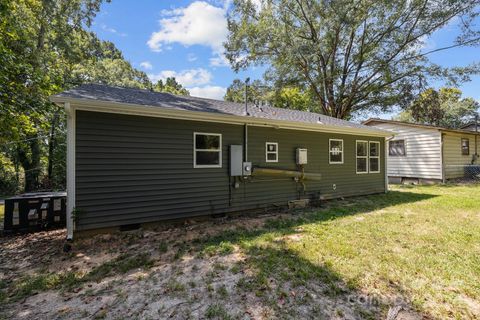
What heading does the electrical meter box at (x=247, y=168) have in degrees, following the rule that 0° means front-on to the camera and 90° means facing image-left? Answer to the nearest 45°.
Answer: approximately 0°

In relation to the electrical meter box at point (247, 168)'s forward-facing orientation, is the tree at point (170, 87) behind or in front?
behind

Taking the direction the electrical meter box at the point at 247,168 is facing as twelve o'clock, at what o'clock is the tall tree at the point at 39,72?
The tall tree is roughly at 4 o'clock from the electrical meter box.

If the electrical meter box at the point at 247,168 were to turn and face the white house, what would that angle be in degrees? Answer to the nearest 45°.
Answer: approximately 135° to its left

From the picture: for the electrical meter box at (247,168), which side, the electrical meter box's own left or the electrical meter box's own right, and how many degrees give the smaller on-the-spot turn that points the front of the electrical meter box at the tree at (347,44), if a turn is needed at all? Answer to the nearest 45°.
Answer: approximately 135° to the electrical meter box's own left

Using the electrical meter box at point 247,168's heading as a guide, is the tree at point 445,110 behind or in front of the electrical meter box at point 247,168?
behind
